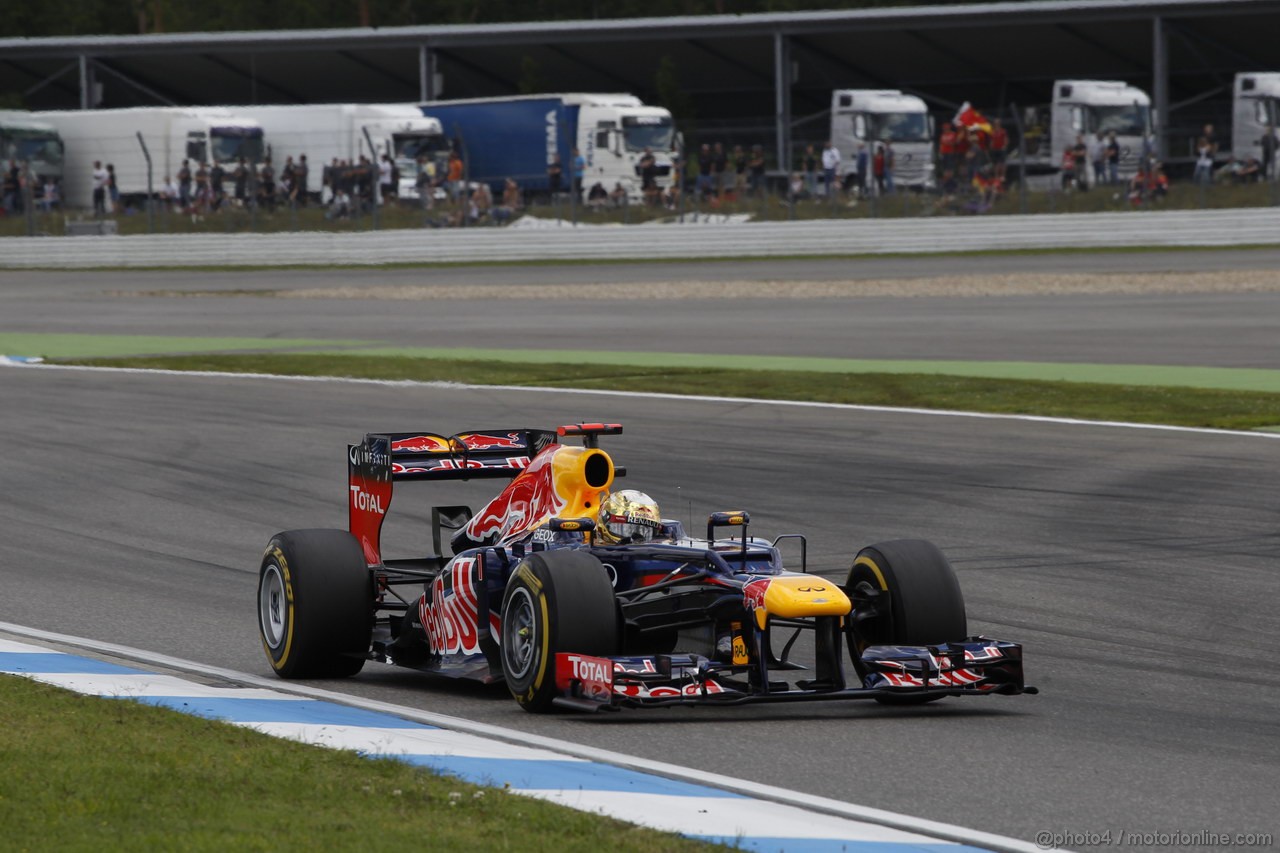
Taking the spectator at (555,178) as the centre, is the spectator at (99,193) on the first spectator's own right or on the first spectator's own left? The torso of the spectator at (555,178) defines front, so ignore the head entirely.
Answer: on the first spectator's own right

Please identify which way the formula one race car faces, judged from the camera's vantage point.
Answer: facing the viewer and to the right of the viewer

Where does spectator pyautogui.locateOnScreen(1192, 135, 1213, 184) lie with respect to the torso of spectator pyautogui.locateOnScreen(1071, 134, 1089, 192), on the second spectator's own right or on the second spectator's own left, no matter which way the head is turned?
on the second spectator's own left

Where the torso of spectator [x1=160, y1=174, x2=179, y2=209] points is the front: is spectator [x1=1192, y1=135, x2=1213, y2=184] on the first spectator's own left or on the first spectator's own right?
on the first spectator's own left

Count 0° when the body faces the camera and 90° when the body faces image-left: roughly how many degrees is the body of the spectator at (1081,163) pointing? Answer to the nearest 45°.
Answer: approximately 0°

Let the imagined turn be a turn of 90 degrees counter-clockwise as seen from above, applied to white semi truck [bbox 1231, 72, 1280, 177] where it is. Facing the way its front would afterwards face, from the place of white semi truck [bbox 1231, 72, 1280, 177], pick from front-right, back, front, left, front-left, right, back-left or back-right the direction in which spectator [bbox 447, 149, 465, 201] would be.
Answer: back-left

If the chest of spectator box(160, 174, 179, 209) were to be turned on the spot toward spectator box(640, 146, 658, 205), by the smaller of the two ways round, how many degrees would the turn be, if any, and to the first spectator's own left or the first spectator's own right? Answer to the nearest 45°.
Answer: approximately 90° to the first spectator's own left

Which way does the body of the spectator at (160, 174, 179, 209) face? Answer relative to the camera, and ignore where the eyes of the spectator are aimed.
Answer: toward the camera

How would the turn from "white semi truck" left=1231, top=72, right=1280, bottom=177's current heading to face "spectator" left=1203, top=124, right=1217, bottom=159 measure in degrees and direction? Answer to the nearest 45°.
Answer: approximately 90° to its right

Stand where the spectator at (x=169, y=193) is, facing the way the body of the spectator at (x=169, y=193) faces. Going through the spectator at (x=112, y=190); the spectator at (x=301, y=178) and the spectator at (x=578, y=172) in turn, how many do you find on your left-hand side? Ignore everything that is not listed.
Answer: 2

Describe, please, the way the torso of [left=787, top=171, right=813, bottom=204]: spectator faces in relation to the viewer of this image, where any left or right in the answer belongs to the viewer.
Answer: facing the viewer

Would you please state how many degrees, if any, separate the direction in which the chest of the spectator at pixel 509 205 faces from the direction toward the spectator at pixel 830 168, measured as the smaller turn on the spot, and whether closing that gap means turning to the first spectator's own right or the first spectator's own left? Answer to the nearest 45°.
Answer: approximately 135° to the first spectator's own left

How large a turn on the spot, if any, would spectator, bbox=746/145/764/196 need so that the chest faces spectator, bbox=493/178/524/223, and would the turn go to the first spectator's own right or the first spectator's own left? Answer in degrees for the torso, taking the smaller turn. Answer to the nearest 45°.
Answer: approximately 90° to the first spectator's own right

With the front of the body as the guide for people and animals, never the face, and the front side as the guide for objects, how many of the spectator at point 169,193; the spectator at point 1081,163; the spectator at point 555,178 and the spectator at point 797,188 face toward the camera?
4

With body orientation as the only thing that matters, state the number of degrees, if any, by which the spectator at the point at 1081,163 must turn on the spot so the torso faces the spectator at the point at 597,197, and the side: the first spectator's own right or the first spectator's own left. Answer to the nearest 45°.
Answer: approximately 90° to the first spectator's own right
